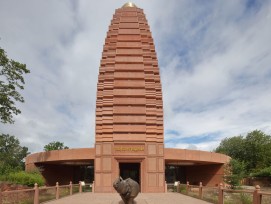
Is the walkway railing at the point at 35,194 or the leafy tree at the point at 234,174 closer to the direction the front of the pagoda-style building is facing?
the walkway railing

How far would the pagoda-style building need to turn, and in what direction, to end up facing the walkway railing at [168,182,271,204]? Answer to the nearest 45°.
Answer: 0° — it already faces it

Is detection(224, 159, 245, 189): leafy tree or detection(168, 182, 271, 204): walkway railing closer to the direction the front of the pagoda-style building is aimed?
the walkway railing

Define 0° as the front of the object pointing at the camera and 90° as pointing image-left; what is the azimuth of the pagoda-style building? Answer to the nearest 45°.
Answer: approximately 0°

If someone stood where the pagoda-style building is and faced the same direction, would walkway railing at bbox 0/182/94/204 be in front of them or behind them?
in front

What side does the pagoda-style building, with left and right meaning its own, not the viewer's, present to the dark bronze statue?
front
